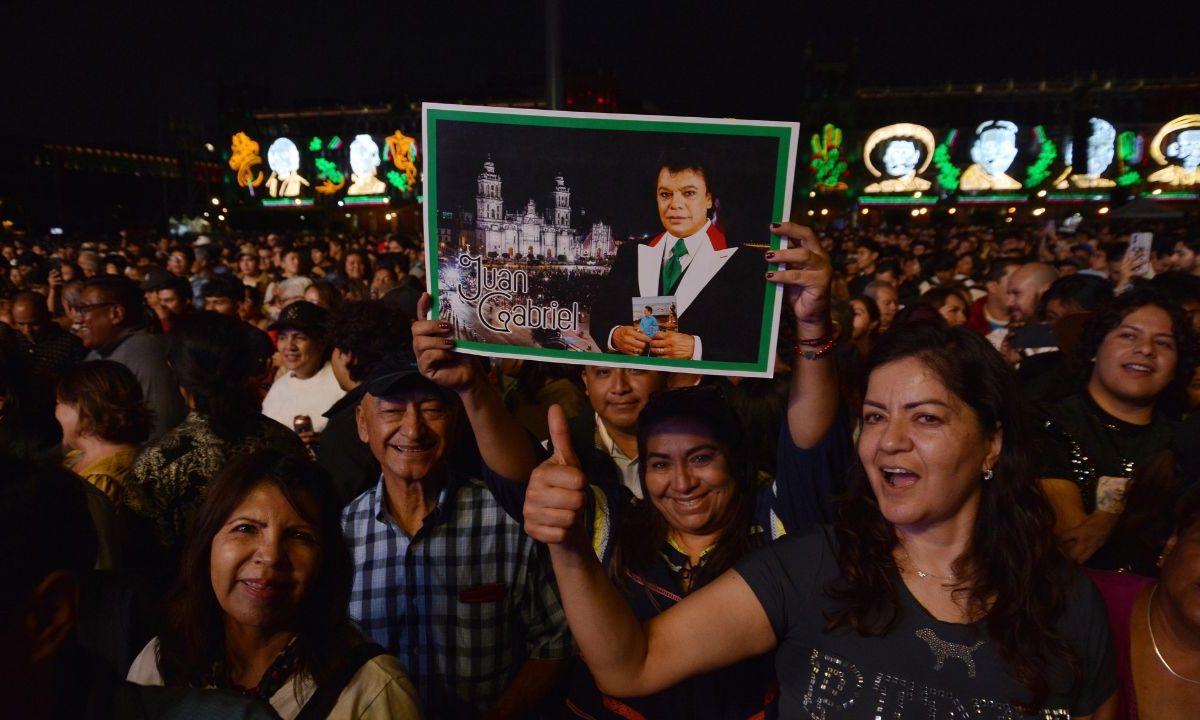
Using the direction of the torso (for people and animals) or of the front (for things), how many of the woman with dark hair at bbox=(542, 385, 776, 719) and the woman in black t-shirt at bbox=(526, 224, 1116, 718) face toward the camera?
2

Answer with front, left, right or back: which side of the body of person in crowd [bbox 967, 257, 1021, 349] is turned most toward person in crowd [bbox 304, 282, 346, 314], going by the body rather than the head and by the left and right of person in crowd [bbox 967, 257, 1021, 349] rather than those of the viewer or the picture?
right

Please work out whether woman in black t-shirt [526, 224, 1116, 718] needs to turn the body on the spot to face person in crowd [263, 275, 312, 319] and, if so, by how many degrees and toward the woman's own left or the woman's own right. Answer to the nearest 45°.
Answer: approximately 135° to the woman's own right

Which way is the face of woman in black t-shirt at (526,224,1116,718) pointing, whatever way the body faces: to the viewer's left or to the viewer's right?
to the viewer's left

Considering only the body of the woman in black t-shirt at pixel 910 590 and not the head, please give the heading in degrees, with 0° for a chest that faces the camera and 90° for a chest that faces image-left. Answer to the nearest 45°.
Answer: approximately 0°

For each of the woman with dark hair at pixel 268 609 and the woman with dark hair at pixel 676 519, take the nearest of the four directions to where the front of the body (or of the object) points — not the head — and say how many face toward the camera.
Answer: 2

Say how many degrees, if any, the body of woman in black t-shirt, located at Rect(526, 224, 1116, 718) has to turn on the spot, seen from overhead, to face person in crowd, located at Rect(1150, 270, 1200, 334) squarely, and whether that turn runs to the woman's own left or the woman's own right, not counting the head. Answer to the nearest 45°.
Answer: approximately 135° to the woman's own left

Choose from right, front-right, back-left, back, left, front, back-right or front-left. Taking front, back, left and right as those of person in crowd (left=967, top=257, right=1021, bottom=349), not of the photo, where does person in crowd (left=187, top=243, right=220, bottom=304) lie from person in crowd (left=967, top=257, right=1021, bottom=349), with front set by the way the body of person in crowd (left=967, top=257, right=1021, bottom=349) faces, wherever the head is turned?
back-right

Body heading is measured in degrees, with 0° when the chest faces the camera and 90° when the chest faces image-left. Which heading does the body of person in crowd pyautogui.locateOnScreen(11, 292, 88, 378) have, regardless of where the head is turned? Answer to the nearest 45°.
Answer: approximately 45°

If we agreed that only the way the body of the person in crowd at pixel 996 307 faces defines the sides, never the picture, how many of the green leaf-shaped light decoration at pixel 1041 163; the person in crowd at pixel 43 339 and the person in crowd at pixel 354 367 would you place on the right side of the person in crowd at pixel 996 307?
2

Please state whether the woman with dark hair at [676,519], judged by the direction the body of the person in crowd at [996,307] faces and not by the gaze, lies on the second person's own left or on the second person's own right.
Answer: on the second person's own right

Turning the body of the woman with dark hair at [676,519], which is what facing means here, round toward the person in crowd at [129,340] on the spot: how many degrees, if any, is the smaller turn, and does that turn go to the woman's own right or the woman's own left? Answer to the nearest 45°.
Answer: approximately 135° to the woman's own right
